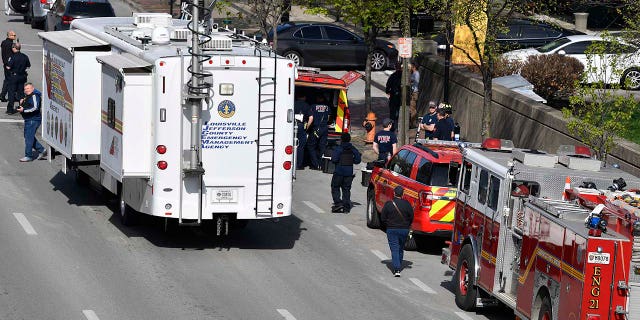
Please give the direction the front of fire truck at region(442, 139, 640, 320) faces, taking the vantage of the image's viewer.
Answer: facing away from the viewer and to the left of the viewer

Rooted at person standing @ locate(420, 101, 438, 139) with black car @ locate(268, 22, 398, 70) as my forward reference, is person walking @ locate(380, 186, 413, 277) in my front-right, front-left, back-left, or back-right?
back-left

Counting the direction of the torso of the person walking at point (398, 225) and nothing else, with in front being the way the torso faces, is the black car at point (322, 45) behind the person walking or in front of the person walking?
in front

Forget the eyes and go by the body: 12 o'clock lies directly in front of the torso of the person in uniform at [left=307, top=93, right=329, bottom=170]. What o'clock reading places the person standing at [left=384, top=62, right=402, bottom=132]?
The person standing is roughly at 1 o'clock from the person in uniform.

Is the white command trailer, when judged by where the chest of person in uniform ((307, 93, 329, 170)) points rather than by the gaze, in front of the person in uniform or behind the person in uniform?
behind

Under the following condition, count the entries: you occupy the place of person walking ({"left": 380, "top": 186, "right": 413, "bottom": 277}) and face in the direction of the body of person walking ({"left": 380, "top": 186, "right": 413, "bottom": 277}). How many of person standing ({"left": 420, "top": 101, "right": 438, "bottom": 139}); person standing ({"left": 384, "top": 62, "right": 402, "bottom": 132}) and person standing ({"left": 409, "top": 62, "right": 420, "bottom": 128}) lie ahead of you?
3

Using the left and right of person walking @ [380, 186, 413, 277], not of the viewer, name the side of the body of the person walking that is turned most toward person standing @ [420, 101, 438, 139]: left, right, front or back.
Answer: front

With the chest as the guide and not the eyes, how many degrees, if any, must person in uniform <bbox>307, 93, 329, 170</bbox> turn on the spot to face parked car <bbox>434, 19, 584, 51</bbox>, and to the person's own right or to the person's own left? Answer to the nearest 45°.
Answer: approximately 45° to the person's own right

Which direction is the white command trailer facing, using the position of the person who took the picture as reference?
facing away from the viewer and to the left of the viewer

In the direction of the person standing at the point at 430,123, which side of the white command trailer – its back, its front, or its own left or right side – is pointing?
right

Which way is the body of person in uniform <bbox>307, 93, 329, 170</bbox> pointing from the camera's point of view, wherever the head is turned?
away from the camera
